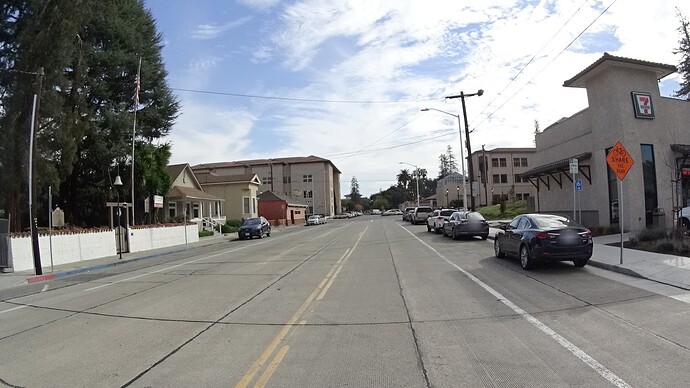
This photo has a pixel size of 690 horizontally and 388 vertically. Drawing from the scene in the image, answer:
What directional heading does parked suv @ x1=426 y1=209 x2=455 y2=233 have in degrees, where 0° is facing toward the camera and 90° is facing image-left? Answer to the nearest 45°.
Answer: approximately 135°

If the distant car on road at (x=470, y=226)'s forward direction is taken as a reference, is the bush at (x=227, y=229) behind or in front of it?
in front

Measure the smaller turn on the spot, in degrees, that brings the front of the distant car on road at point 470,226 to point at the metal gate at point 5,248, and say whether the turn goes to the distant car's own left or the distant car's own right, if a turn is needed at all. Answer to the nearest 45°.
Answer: approximately 90° to the distant car's own left

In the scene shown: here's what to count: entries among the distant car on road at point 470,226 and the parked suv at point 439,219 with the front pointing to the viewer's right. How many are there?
0

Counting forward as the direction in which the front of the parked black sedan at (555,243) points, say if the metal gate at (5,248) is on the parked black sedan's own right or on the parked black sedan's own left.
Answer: on the parked black sedan's own left

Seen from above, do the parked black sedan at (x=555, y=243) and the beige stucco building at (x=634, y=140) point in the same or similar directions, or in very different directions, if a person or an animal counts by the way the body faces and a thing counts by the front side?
very different directions

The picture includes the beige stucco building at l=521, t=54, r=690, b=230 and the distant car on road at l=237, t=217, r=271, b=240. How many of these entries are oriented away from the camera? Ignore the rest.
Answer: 0

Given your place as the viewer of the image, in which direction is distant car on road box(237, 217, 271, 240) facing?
facing the viewer and to the left of the viewer

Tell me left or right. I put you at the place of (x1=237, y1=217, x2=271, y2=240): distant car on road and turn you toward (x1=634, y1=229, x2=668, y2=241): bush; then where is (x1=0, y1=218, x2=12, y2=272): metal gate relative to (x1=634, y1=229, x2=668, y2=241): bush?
right

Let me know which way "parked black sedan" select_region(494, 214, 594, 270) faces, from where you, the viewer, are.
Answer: facing away from the viewer and to the left of the viewer

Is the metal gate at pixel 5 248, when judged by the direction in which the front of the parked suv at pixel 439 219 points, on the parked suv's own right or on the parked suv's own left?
on the parked suv's own left

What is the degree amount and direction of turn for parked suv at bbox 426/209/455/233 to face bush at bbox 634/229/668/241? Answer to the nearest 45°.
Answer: approximately 180°

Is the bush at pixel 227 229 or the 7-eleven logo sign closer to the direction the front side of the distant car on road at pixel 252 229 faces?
the 7-eleven logo sign
